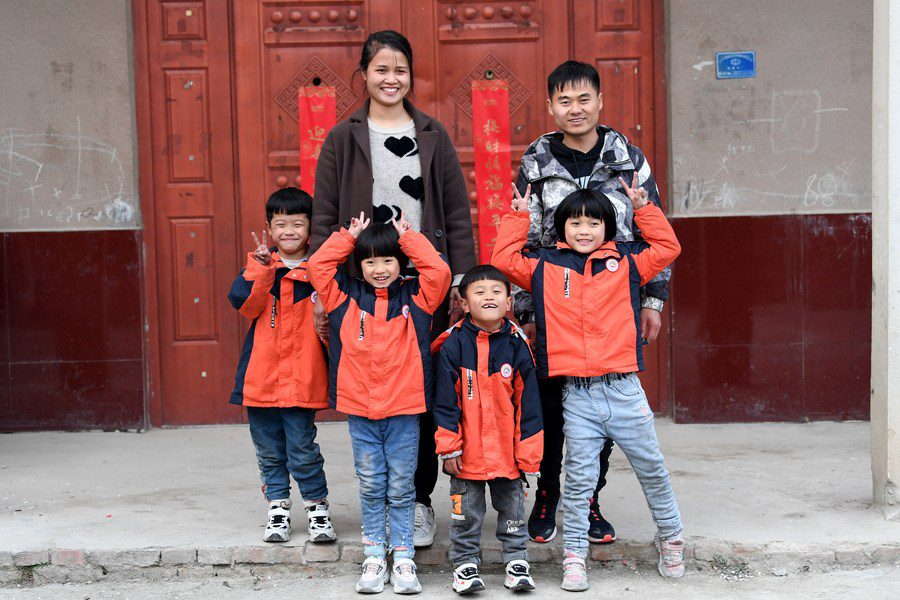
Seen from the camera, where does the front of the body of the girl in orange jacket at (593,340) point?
toward the camera

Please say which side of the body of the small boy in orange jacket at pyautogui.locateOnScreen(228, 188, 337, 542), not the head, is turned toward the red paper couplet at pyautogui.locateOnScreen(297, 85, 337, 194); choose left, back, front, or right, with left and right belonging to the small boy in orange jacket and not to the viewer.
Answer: back

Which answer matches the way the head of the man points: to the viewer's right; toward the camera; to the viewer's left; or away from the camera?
toward the camera

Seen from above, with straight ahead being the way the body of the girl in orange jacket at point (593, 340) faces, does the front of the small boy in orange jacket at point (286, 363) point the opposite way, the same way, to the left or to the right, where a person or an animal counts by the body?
the same way

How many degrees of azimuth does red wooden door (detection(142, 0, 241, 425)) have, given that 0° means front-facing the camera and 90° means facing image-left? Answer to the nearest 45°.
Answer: approximately 0°

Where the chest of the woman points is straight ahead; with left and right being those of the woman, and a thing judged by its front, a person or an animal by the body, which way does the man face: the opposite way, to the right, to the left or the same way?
the same way

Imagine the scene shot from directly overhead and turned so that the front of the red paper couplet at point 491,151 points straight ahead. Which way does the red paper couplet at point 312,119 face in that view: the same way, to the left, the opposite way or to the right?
the same way

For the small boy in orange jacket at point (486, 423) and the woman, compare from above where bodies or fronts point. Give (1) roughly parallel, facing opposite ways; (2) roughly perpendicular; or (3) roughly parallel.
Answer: roughly parallel

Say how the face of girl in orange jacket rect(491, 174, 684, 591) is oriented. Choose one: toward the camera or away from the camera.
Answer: toward the camera

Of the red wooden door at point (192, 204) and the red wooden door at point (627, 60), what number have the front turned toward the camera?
2

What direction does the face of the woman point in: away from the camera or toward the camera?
toward the camera

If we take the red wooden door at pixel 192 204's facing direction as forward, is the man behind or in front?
in front

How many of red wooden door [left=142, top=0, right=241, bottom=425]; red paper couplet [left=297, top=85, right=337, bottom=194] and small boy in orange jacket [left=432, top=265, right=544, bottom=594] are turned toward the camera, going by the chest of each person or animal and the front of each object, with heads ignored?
3

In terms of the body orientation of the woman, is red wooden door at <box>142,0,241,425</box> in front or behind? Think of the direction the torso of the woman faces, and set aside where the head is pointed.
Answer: behind

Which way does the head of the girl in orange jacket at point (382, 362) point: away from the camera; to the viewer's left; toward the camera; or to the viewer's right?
toward the camera

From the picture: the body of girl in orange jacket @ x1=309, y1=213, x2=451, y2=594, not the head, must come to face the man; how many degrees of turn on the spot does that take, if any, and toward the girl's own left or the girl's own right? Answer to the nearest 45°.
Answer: approximately 90° to the girl's own left

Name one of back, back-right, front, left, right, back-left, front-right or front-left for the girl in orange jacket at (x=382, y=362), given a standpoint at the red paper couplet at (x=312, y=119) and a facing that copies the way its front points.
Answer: front

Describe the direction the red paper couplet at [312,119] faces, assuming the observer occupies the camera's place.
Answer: facing the viewer

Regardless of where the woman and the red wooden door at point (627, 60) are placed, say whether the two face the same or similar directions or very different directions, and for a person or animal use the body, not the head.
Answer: same or similar directions
